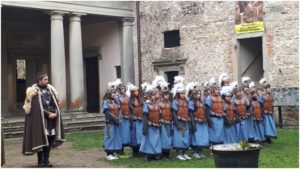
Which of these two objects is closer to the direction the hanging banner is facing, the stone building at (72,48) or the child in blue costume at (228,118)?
the child in blue costume

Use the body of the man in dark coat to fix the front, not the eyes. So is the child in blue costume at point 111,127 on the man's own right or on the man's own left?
on the man's own left

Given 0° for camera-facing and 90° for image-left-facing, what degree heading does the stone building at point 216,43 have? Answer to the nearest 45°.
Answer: approximately 0°

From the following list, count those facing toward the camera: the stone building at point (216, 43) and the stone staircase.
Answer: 2
